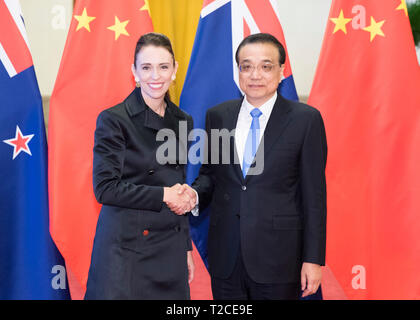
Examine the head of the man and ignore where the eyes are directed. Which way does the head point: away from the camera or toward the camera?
toward the camera

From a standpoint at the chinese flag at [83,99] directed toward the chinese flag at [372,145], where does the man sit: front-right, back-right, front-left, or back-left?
front-right

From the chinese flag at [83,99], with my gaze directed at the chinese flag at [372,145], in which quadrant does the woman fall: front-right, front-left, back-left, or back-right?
front-right

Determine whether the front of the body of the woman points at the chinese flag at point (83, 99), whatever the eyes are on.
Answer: no

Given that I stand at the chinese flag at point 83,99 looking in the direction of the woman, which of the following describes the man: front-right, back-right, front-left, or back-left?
front-left

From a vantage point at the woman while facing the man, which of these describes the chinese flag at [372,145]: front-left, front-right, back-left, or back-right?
front-left

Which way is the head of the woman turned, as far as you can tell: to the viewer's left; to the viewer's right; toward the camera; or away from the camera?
toward the camera

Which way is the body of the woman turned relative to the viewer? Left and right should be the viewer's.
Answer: facing the viewer and to the right of the viewer

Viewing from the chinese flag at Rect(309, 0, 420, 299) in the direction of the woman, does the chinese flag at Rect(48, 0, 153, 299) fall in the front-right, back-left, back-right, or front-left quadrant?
front-right

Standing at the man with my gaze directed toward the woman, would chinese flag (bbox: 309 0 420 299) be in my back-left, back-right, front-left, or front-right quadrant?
back-right

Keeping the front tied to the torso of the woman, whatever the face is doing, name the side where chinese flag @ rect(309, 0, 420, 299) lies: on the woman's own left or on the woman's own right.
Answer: on the woman's own left
